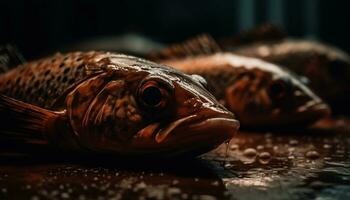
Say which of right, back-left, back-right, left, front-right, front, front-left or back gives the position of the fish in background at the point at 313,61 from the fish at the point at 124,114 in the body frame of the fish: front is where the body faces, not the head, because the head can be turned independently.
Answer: front-left

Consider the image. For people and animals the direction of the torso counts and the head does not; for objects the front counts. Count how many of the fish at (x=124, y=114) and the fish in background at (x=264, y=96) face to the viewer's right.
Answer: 2

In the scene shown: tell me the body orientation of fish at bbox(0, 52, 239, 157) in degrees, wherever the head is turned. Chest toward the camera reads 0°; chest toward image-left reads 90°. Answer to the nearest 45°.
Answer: approximately 270°

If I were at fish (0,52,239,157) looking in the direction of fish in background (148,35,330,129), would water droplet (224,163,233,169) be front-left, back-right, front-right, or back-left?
front-right

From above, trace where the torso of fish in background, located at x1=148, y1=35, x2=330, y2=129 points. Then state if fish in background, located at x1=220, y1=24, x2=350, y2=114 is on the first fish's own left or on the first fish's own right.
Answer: on the first fish's own left

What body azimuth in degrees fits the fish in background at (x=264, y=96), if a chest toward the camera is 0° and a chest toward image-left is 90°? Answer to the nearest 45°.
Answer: approximately 270°

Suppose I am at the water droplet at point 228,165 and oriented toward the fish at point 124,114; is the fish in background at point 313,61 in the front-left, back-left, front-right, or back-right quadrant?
back-right

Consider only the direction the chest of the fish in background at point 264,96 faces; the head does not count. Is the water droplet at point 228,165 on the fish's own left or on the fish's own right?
on the fish's own right

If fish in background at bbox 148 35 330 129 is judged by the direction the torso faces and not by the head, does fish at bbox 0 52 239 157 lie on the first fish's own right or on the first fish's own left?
on the first fish's own right

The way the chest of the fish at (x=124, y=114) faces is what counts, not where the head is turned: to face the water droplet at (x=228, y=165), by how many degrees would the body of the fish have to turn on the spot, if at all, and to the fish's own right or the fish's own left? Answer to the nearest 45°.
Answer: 0° — it already faces it

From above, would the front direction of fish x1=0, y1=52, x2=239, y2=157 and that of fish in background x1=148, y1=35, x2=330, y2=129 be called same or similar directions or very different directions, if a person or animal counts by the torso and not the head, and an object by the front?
same or similar directions
